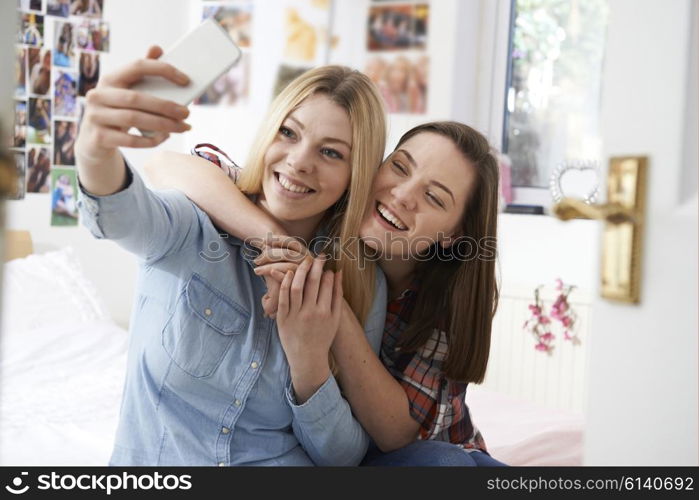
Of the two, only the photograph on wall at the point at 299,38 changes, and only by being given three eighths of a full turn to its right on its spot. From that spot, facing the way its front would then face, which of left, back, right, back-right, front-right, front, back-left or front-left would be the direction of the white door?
back-left

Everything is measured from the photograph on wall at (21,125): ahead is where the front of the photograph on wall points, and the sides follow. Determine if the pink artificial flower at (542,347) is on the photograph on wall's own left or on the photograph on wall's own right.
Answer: on the photograph on wall's own left

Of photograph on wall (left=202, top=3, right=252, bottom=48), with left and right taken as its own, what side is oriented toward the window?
left

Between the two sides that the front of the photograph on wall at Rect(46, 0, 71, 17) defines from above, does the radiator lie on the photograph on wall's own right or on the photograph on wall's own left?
on the photograph on wall's own left

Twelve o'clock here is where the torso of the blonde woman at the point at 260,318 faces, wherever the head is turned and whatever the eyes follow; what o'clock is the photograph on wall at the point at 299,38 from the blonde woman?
The photograph on wall is roughly at 6 o'clock from the blonde woman.

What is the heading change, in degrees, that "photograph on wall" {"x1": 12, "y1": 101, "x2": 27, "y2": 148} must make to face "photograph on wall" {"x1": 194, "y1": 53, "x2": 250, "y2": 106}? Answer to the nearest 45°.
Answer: approximately 90° to its left

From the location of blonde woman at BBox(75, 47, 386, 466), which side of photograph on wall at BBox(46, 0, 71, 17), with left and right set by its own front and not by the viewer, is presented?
front

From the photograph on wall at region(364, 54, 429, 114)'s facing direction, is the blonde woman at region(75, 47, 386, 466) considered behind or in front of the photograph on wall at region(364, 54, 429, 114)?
in front

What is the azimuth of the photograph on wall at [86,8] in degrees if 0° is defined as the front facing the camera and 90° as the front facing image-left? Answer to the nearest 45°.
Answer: approximately 0°

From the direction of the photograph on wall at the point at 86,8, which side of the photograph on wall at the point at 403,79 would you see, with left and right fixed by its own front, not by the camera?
right

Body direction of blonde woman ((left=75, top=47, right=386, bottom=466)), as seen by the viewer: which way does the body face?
toward the camera

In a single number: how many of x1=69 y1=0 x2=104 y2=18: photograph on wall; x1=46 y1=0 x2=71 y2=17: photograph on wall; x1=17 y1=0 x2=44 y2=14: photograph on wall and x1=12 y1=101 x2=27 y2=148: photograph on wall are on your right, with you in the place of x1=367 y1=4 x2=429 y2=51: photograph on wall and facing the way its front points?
4
